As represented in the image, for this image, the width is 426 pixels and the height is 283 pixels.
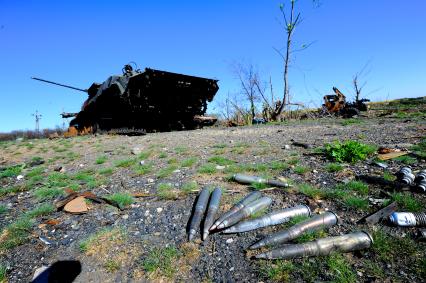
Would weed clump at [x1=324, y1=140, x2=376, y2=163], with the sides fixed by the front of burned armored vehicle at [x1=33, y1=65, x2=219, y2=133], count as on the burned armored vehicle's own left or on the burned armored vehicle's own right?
on the burned armored vehicle's own left

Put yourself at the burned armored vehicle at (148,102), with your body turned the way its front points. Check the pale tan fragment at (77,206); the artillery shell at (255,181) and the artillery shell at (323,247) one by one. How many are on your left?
3

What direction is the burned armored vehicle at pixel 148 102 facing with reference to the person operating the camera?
facing to the left of the viewer

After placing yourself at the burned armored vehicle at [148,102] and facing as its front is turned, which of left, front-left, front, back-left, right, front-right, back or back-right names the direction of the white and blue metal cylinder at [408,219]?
left

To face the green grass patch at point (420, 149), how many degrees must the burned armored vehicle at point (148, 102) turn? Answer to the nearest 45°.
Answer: approximately 135° to its left

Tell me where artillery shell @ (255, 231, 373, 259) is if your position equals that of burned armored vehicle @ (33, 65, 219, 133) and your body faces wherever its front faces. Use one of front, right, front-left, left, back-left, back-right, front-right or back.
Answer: left

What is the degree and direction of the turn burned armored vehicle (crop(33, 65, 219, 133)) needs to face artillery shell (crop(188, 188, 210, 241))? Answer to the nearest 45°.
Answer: approximately 90° to its left

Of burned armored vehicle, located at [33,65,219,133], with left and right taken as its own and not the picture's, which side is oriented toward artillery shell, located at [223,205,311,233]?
left

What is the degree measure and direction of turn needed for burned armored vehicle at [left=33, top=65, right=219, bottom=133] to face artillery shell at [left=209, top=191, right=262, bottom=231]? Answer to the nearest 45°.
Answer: approximately 90° to its left

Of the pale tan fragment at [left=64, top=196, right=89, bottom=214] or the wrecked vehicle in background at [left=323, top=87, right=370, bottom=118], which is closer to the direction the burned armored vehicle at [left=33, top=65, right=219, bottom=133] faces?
the pale tan fragment

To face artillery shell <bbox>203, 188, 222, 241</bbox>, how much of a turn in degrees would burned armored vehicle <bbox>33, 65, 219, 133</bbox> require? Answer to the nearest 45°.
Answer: approximately 90° to its left

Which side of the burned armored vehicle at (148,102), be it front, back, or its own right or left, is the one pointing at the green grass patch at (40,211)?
left
